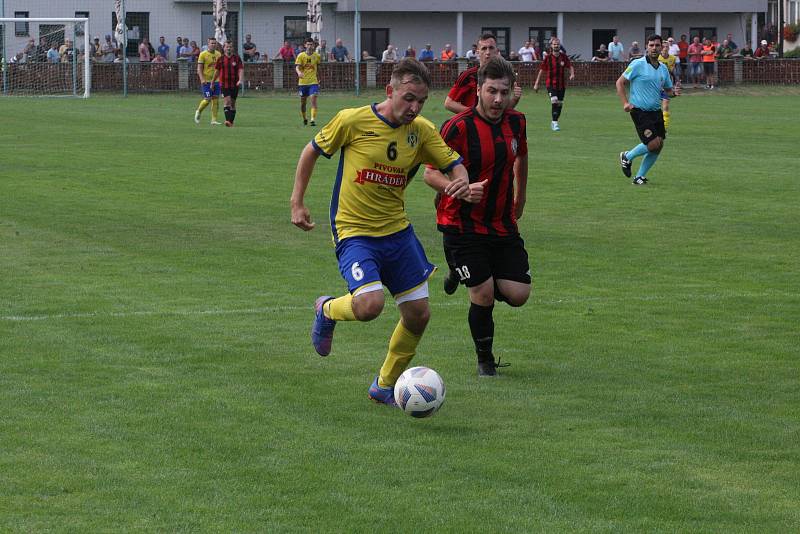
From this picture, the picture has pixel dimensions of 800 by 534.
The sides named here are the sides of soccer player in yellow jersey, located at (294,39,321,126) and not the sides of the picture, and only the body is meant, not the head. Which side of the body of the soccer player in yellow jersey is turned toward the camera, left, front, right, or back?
front

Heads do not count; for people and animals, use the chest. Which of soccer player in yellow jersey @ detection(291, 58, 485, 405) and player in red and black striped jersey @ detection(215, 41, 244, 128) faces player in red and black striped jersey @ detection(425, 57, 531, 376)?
player in red and black striped jersey @ detection(215, 41, 244, 128)

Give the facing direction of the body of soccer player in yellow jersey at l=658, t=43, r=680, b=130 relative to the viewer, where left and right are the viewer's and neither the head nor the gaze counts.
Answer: facing the viewer and to the left of the viewer

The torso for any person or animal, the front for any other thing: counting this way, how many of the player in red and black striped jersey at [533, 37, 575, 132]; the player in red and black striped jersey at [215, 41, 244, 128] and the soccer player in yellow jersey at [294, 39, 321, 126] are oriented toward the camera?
3

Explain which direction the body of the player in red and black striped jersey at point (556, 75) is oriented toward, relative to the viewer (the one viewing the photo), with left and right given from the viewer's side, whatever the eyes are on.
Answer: facing the viewer

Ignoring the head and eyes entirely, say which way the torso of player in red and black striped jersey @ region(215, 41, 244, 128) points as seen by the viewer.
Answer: toward the camera

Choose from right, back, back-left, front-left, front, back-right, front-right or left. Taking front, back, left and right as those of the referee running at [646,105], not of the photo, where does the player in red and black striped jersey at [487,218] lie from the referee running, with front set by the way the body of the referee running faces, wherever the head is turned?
front-right

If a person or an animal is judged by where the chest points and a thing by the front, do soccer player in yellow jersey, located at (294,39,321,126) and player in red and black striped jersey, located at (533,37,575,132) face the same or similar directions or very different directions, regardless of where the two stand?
same or similar directions

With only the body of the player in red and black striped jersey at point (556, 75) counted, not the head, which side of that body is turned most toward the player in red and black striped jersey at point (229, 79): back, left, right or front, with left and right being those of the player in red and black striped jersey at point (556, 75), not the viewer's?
right

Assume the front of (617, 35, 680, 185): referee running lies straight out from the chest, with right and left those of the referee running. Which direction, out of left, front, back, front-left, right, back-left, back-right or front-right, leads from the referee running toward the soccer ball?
front-right

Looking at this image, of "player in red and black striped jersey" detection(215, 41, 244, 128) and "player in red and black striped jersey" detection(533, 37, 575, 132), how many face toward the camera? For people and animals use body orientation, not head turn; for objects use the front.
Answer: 2

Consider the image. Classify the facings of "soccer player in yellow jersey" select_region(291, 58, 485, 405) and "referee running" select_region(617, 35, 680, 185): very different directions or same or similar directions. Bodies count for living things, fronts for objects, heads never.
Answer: same or similar directions
